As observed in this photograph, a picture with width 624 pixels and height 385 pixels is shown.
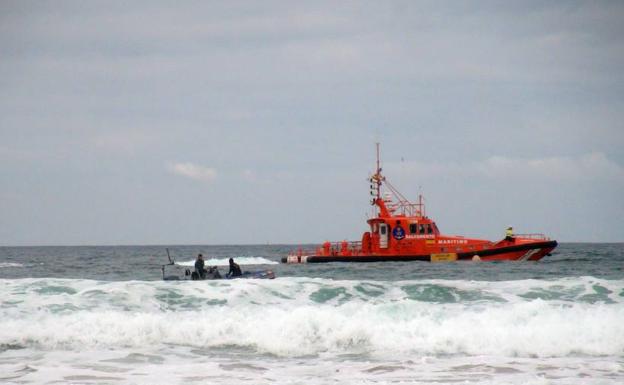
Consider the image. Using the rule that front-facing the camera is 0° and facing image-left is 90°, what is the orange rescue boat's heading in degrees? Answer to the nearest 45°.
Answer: approximately 270°
